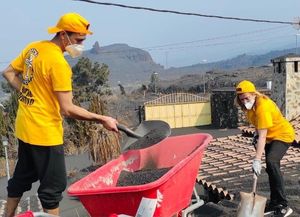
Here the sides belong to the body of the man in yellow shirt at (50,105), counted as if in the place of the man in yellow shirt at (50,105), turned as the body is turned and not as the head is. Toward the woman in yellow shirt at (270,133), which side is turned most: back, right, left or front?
front

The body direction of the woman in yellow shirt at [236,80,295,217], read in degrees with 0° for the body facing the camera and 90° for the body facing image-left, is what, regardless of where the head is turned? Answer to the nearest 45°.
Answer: approximately 45°

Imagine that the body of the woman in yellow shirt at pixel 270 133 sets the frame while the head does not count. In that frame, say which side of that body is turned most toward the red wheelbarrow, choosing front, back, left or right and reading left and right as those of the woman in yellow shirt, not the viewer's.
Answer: front

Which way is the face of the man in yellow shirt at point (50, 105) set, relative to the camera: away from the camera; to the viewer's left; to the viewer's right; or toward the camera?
to the viewer's right

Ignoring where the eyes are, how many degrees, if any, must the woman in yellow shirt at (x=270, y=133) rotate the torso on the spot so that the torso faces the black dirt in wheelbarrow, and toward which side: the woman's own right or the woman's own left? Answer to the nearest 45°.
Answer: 0° — they already face it

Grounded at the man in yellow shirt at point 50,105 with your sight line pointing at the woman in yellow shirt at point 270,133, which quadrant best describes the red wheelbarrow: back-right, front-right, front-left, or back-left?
front-right

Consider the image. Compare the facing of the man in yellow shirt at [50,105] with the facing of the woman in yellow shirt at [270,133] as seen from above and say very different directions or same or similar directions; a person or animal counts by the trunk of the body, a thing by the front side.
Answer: very different directions

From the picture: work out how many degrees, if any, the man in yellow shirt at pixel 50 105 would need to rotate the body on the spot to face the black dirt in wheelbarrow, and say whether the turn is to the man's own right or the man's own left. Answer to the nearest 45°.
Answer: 0° — they already face it

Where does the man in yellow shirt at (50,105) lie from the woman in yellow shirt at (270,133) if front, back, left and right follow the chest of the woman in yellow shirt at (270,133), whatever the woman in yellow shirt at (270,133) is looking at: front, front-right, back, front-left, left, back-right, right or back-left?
front
